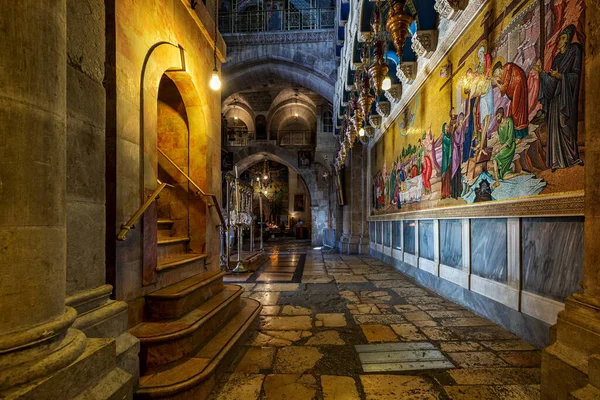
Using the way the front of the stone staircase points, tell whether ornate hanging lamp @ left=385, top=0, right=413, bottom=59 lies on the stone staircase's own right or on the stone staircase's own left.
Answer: on the stone staircase's own left

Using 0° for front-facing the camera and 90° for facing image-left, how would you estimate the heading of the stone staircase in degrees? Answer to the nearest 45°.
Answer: approximately 315°

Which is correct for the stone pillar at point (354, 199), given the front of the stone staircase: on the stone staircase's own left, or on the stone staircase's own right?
on the stone staircase's own left

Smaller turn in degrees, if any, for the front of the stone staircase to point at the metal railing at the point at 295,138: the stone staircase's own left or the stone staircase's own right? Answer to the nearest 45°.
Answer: approximately 135° to the stone staircase's own left
